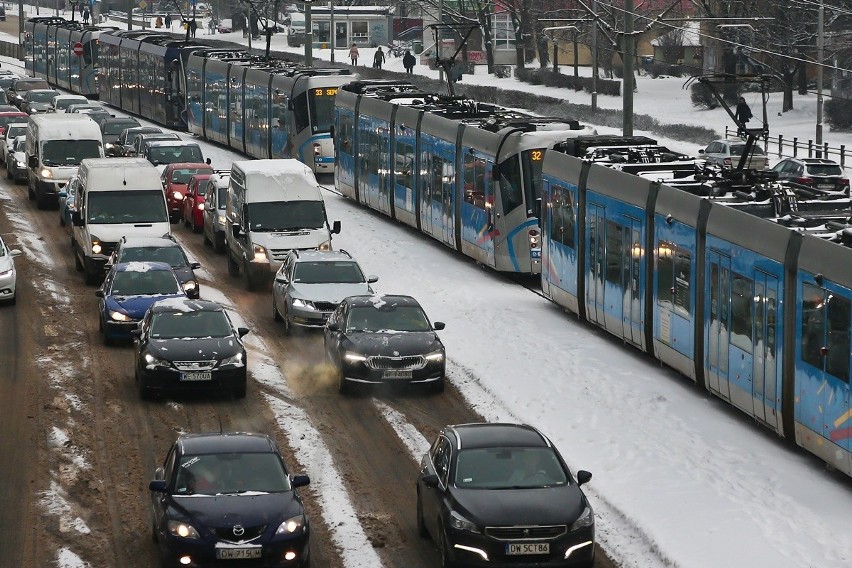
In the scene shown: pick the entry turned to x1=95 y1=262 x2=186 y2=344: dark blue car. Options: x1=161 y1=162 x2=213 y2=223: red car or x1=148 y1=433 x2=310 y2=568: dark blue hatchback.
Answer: the red car

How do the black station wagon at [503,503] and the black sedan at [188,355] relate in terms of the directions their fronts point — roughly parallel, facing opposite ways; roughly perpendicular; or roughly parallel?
roughly parallel

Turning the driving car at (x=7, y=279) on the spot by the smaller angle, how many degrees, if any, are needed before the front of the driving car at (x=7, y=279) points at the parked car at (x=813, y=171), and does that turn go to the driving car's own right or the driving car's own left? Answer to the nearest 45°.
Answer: approximately 135° to the driving car's own left

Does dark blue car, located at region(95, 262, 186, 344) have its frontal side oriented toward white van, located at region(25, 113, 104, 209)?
no

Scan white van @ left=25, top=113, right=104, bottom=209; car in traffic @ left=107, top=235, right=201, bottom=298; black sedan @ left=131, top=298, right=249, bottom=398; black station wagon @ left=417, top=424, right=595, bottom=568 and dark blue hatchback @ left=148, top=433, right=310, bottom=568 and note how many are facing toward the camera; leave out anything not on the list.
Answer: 5

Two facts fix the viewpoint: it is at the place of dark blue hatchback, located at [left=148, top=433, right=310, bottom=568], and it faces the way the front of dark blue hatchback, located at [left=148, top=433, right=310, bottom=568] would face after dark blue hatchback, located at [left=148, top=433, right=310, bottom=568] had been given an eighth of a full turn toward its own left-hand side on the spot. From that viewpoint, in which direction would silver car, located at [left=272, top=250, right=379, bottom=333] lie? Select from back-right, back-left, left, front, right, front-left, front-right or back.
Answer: back-left

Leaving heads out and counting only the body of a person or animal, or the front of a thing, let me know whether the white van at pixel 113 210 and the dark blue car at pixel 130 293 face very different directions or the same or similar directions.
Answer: same or similar directions

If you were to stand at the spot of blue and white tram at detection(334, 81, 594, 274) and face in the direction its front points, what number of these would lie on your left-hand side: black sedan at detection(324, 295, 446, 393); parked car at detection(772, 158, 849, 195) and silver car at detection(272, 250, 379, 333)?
1

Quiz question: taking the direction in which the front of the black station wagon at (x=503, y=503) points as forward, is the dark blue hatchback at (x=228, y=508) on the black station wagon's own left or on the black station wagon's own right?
on the black station wagon's own right

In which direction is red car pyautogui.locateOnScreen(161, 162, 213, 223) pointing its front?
toward the camera

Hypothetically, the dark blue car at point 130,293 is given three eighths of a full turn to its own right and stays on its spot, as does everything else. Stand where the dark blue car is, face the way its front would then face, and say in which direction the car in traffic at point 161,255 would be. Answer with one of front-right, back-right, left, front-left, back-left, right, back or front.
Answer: front-right

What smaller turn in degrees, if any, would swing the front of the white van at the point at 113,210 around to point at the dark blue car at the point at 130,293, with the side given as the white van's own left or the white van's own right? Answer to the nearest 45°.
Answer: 0° — it already faces it

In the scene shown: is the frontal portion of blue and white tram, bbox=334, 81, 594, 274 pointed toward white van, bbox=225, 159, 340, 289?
no

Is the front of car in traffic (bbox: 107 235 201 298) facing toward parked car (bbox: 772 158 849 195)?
no

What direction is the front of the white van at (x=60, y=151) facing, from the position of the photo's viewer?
facing the viewer

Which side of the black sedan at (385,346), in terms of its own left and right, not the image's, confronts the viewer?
front

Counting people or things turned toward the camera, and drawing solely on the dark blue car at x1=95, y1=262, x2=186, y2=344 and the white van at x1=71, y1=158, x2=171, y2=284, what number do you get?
2

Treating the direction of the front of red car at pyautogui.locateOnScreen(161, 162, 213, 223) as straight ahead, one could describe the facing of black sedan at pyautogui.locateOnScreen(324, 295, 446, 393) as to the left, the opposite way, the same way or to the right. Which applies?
the same way
